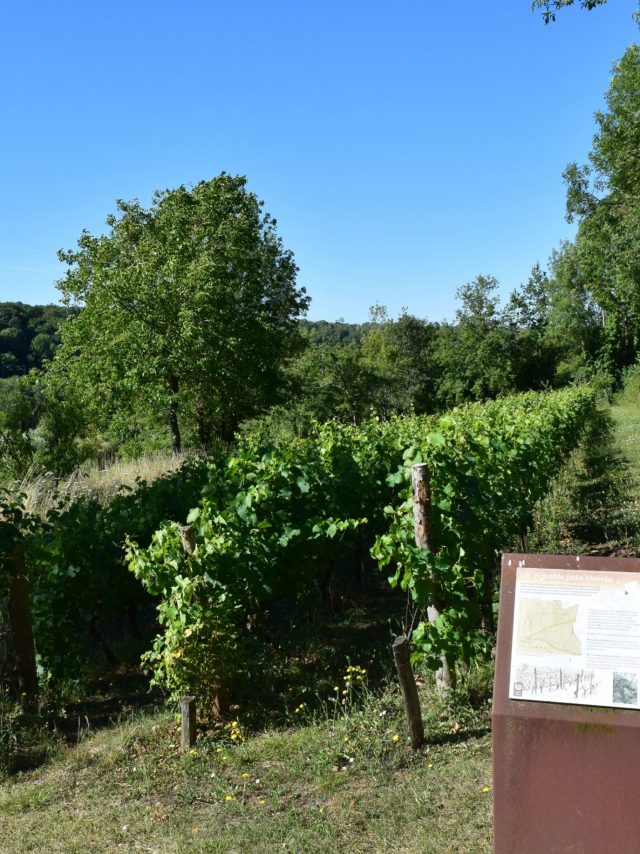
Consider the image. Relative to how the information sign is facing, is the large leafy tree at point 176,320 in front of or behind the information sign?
behind

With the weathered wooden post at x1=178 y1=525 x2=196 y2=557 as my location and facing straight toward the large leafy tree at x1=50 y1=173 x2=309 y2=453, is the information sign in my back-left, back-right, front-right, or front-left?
back-right

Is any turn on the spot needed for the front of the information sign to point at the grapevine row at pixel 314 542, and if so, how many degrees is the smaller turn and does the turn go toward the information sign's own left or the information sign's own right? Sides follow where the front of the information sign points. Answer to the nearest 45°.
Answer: approximately 135° to the information sign's own right

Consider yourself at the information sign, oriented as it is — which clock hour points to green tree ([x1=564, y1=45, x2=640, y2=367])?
The green tree is roughly at 6 o'clock from the information sign.

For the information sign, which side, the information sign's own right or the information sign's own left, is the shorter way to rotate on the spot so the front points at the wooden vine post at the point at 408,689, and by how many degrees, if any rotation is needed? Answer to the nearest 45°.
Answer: approximately 135° to the information sign's own right

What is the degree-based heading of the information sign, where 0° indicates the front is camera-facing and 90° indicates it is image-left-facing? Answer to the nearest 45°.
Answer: approximately 0°

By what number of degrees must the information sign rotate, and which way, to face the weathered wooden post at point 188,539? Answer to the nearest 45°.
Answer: approximately 135° to its right
